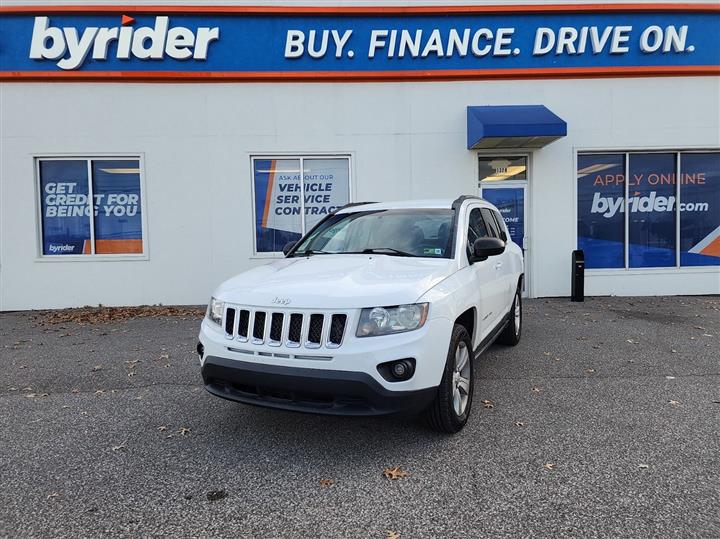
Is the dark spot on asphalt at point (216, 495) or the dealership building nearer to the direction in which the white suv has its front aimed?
the dark spot on asphalt

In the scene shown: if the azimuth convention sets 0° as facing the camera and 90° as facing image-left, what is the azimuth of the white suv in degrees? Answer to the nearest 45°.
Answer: approximately 45°

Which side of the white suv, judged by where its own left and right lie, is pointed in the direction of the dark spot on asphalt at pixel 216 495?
front

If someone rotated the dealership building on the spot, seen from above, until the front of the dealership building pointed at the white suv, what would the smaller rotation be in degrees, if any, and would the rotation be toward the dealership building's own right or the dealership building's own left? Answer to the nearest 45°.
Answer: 0° — it already faces it

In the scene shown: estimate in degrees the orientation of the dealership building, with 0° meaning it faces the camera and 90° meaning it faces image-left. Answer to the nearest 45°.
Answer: approximately 0°

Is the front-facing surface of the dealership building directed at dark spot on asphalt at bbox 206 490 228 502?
yes

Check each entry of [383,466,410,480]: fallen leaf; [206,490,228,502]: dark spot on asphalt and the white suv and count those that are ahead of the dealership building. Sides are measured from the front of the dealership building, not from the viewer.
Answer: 3

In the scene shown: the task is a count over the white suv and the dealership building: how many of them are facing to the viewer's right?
0

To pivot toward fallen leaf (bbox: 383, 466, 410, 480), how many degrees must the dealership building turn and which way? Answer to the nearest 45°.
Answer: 0° — it already faces it
